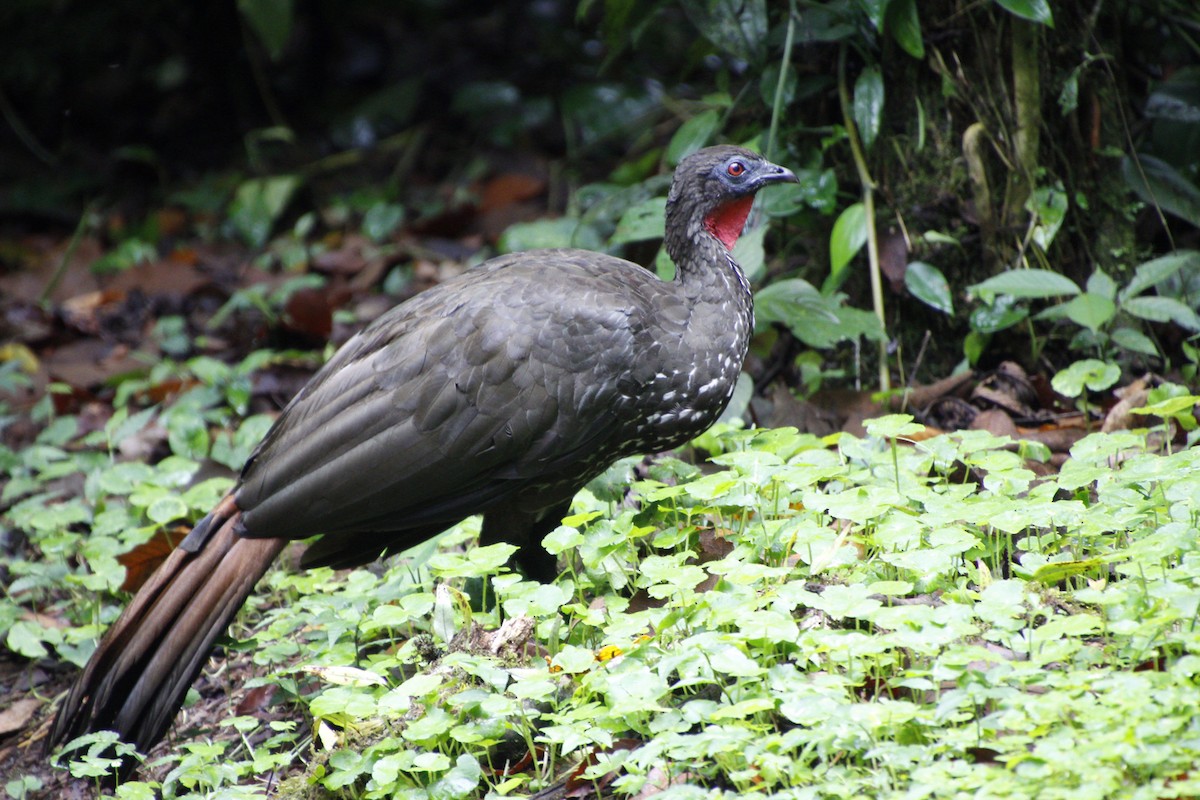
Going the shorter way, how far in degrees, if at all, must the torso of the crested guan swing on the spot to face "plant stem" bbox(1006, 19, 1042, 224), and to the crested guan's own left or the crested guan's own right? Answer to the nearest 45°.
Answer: approximately 45° to the crested guan's own left

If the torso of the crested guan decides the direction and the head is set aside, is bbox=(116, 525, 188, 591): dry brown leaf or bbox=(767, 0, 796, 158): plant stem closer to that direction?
the plant stem

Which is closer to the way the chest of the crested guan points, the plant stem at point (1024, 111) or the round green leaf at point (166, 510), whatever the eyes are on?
the plant stem

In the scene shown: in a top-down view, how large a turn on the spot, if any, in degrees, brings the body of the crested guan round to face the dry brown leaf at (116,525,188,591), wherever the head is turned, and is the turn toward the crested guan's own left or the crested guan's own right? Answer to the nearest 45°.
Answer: approximately 135° to the crested guan's own left

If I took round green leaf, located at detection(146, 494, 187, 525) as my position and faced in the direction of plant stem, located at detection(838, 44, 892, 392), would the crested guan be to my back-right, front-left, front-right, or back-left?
front-right

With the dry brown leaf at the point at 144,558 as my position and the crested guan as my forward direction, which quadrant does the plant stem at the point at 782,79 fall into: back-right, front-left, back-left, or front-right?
front-left

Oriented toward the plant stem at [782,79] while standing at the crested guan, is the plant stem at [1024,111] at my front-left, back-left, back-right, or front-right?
front-right

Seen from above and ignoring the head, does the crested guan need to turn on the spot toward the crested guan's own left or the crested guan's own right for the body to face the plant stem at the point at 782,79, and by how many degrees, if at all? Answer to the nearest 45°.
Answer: approximately 45° to the crested guan's own left

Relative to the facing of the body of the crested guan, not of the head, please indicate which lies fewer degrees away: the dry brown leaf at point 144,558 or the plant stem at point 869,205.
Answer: the plant stem

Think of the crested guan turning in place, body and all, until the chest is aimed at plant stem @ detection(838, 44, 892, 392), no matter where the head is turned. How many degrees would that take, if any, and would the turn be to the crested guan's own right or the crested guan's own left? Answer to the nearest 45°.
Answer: approximately 45° to the crested guan's own left

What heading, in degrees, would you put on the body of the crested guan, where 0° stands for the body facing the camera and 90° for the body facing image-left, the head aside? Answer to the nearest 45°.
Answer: approximately 270°
